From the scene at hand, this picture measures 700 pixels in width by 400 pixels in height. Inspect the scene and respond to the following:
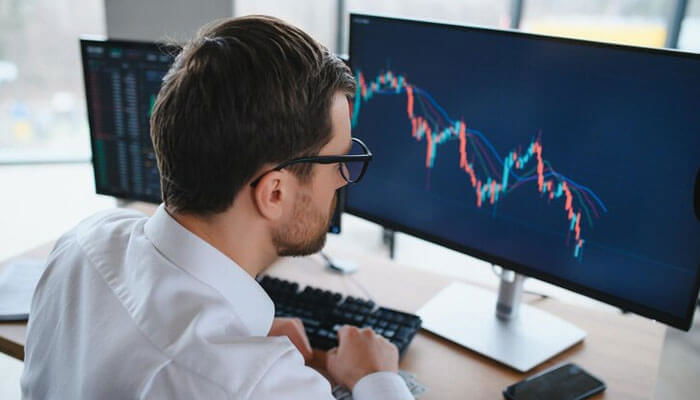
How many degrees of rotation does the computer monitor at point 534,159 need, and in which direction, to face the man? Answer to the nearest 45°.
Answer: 0° — it already faces them

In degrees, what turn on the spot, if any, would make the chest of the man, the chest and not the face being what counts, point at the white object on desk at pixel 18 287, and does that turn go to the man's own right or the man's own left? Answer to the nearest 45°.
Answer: approximately 90° to the man's own left

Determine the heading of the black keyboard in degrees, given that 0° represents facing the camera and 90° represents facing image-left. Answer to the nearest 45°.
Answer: approximately 45°

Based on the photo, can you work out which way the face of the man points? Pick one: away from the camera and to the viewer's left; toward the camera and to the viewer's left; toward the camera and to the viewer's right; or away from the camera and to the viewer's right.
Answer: away from the camera and to the viewer's right

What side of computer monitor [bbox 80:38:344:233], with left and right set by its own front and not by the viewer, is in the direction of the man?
front

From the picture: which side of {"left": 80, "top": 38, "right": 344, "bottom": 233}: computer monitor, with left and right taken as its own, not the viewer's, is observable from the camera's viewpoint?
front

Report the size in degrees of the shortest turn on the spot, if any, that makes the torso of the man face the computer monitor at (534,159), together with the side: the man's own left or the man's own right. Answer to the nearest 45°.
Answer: approximately 45° to the man's own right

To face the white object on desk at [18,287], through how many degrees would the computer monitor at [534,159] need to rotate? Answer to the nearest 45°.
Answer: approximately 45° to its right

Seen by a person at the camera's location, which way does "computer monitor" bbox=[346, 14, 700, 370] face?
facing the viewer and to the left of the viewer

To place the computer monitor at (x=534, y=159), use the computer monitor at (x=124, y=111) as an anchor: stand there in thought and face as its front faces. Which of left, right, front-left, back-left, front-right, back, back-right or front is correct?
front-left

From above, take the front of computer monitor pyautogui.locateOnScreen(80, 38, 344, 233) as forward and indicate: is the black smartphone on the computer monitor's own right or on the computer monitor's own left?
on the computer monitor's own left

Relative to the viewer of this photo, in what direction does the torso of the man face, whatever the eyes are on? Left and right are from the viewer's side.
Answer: facing away from the viewer and to the right of the viewer

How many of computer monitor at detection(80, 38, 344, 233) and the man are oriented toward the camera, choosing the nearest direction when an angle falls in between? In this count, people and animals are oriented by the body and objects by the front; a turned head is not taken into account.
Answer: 1

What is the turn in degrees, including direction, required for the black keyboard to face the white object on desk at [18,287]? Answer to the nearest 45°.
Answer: approximately 45° to its right
